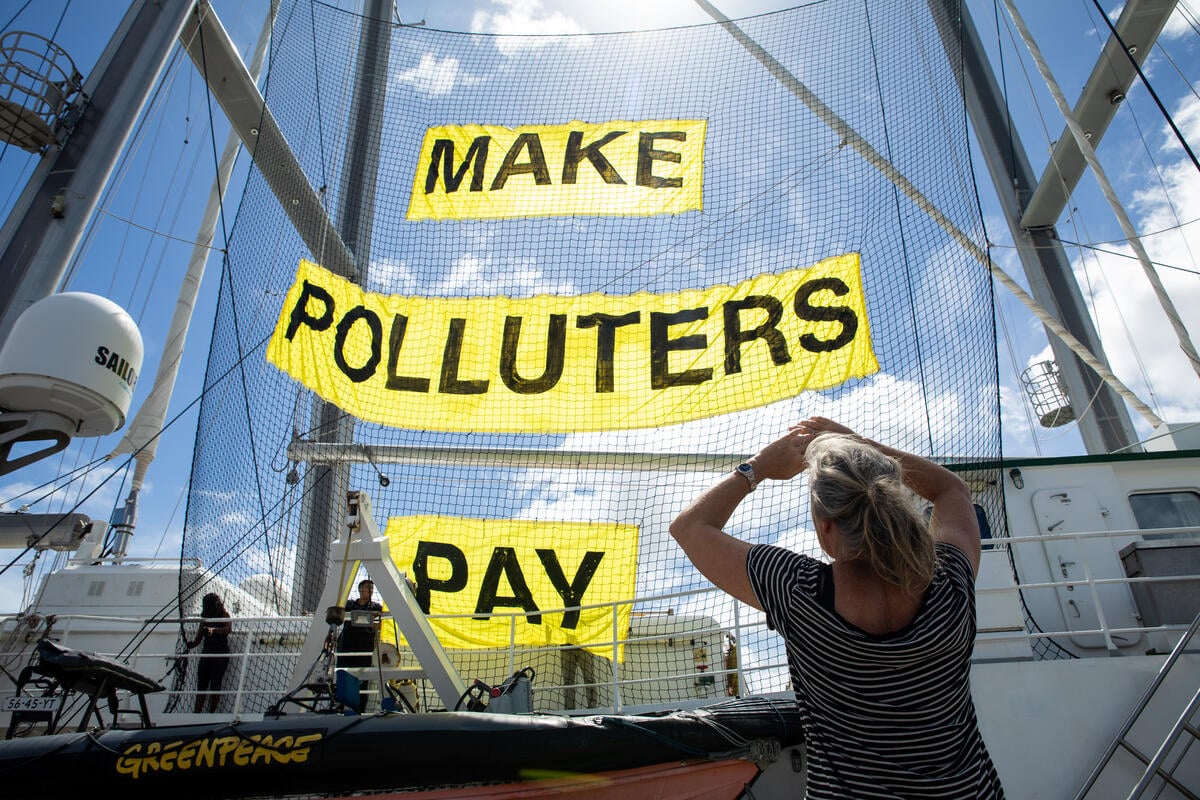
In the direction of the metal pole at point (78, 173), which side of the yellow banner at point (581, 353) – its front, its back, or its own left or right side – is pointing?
right

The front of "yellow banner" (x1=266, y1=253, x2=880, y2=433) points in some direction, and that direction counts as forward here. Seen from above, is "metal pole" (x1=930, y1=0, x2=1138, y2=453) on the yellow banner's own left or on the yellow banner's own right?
on the yellow banner's own left

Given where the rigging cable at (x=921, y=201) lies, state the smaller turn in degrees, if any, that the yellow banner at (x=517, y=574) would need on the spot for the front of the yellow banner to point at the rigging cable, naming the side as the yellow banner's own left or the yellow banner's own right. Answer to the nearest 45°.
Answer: approximately 90° to the yellow banner's own left
